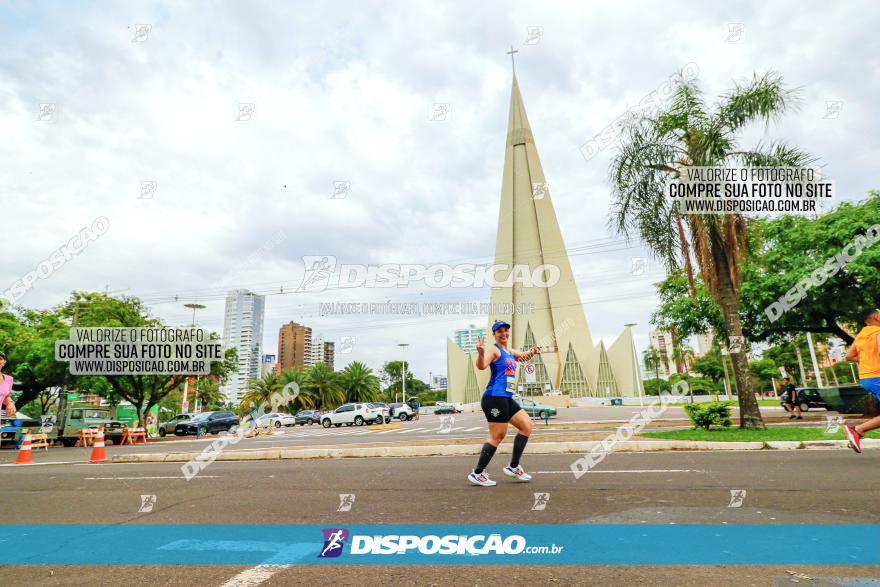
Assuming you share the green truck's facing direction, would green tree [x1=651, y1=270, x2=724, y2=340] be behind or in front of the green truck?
in front

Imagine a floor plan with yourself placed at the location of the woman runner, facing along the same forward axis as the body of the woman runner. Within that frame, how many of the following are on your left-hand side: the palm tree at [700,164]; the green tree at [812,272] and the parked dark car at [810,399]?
3

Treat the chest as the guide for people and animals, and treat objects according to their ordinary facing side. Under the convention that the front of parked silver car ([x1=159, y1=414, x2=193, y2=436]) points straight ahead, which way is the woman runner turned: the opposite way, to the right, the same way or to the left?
to the left

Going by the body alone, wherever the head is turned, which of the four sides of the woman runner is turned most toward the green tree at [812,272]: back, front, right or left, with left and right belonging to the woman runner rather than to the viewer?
left

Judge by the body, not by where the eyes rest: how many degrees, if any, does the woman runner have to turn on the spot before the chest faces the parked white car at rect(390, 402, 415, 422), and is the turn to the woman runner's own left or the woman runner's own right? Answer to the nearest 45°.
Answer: approximately 135° to the woman runner's own left

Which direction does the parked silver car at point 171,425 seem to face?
to the viewer's left

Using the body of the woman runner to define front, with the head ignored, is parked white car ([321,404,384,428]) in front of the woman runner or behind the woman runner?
behind

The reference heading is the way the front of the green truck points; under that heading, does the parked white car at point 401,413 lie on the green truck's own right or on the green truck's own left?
on the green truck's own left

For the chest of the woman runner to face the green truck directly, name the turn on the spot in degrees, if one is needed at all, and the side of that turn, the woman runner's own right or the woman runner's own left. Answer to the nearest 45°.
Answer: approximately 180°

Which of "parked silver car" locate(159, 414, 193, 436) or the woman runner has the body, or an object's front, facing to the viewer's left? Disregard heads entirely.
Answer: the parked silver car

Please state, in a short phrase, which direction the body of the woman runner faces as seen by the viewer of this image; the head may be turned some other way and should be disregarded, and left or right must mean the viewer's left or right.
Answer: facing the viewer and to the right of the viewer
